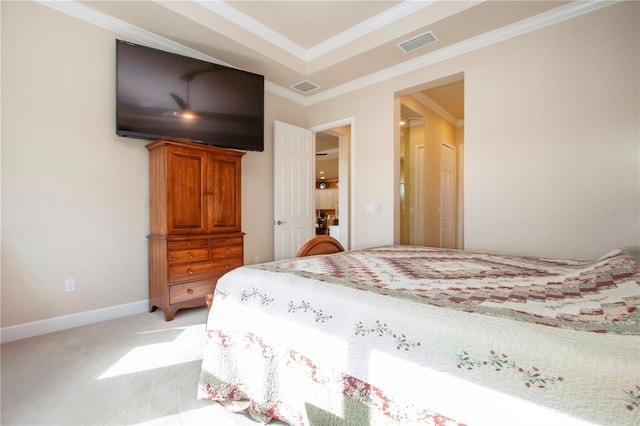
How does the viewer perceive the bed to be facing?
facing away from the viewer and to the left of the viewer

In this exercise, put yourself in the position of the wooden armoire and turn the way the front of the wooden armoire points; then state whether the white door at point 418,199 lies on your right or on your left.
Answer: on your left

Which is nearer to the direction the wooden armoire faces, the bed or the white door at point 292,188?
the bed

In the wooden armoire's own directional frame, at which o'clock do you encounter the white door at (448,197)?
The white door is roughly at 10 o'clock from the wooden armoire.

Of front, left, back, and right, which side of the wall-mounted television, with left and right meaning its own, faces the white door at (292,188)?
left

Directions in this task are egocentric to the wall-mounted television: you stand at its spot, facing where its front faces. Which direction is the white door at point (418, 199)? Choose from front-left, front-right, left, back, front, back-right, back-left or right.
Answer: front-left
